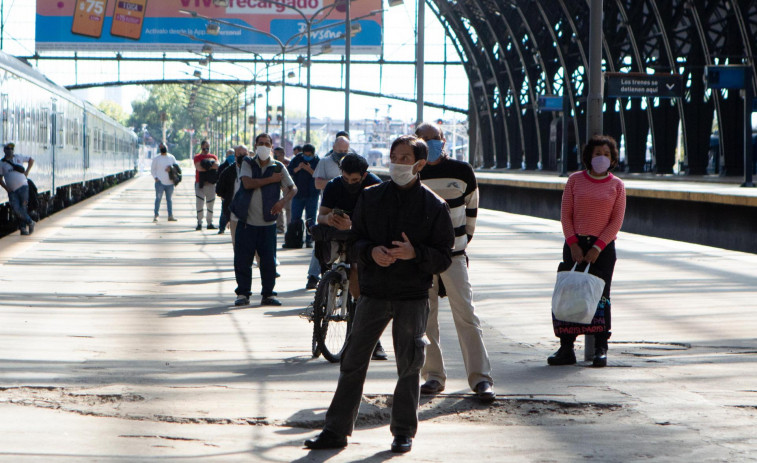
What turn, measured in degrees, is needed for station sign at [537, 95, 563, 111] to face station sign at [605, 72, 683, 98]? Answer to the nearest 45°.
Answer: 0° — it already faces it

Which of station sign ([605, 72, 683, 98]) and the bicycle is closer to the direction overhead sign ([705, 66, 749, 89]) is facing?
the bicycle

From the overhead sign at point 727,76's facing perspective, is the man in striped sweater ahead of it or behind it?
ahead

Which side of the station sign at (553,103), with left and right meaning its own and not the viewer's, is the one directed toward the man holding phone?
front

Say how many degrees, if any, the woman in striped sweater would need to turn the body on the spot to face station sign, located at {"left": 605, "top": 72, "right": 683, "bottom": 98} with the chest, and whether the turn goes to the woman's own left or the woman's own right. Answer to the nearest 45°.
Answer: approximately 180°

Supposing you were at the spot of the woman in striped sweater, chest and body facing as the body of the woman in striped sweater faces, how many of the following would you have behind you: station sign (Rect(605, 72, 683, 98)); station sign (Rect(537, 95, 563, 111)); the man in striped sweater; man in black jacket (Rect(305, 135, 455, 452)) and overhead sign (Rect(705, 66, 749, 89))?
3

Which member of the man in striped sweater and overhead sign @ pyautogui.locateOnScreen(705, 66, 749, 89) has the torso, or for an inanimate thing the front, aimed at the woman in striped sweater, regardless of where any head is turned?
the overhead sign

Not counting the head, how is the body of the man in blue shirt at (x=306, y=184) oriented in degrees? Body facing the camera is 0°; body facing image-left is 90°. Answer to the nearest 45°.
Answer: approximately 0°

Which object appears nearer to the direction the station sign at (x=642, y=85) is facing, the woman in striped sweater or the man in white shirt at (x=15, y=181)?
the woman in striped sweater

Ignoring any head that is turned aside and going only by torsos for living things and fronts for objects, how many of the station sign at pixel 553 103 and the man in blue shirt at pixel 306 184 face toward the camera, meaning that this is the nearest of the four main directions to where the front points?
2
